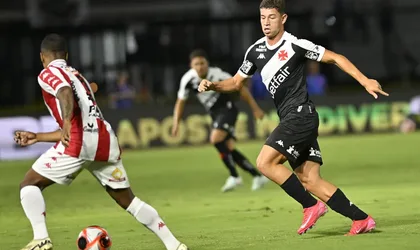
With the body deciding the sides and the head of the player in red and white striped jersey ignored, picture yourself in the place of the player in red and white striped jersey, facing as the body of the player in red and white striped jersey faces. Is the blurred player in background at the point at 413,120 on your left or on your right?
on your right
